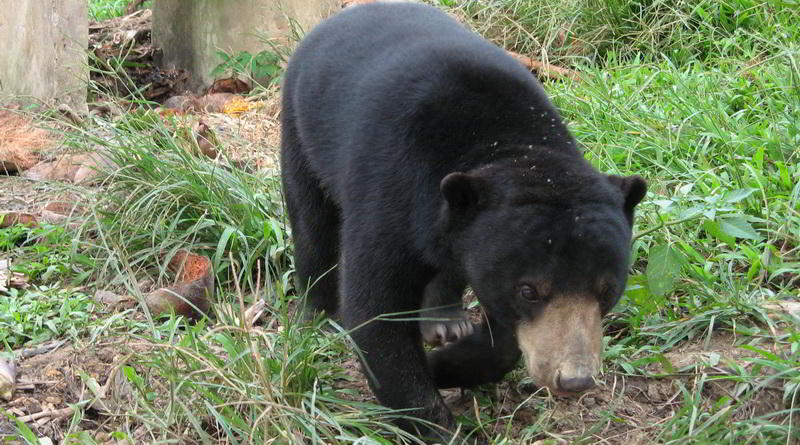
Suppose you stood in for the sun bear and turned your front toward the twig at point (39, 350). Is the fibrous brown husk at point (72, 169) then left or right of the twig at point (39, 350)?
right

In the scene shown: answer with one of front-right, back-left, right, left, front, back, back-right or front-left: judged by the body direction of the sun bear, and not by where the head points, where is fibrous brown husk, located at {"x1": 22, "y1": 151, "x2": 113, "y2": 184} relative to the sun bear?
back

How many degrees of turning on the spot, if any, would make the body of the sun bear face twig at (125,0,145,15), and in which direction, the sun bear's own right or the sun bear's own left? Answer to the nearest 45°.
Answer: approximately 180°

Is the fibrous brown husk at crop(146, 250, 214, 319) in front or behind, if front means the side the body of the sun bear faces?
behind

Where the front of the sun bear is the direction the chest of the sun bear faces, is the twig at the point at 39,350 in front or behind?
behind

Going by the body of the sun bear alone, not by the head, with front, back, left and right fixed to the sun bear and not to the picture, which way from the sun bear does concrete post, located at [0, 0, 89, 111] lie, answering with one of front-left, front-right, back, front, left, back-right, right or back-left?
back

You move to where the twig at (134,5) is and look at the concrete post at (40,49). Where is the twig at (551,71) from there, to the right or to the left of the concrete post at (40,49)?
left

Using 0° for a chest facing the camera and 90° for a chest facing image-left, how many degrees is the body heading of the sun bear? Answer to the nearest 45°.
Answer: approximately 315°

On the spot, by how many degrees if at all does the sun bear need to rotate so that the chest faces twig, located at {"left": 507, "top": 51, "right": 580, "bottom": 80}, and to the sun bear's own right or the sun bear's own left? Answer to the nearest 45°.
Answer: approximately 135° to the sun bear's own left
